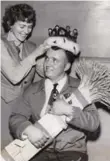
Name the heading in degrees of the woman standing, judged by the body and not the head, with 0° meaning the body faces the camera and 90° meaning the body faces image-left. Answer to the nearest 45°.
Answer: approximately 315°

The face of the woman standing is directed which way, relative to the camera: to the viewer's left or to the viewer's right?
to the viewer's right

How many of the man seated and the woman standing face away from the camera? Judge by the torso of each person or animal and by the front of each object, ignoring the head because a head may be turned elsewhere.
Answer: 0

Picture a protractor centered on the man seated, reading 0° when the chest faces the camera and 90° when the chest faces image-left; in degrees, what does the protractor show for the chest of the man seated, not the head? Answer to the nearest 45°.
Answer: approximately 45°
